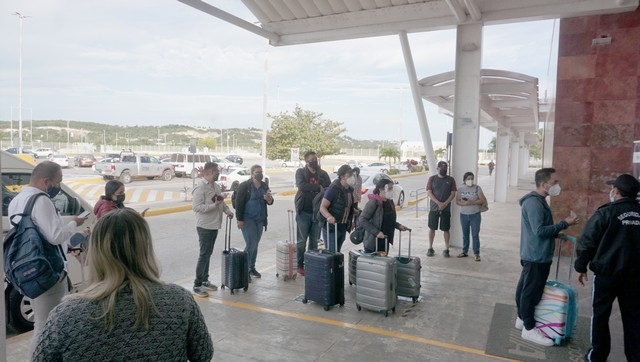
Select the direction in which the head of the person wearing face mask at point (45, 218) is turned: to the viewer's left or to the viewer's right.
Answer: to the viewer's right

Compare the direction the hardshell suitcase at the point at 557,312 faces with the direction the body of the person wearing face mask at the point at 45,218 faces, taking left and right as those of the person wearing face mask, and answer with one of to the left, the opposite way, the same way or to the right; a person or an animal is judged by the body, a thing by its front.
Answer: the opposite way

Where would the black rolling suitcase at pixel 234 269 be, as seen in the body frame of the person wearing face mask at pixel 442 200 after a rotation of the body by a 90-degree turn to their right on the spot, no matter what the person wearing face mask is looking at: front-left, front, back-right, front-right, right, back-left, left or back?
front-left

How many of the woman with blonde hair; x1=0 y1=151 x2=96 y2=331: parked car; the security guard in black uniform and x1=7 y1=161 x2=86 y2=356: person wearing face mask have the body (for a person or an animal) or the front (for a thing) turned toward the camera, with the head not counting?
0

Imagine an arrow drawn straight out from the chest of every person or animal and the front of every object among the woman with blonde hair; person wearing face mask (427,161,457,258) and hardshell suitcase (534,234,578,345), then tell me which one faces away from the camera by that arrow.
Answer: the woman with blonde hair

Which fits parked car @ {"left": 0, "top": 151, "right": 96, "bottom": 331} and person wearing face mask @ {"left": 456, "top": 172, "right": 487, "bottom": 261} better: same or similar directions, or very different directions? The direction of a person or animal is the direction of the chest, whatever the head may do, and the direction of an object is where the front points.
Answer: very different directions

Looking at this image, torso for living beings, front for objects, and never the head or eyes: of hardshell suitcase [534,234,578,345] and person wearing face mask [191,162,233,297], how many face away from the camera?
0

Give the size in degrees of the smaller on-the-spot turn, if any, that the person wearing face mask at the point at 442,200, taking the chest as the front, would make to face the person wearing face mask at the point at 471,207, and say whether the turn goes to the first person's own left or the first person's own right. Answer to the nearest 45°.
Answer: approximately 45° to the first person's own left

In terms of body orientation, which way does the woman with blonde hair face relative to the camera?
away from the camera

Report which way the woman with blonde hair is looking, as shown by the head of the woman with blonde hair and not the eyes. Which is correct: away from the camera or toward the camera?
away from the camera
